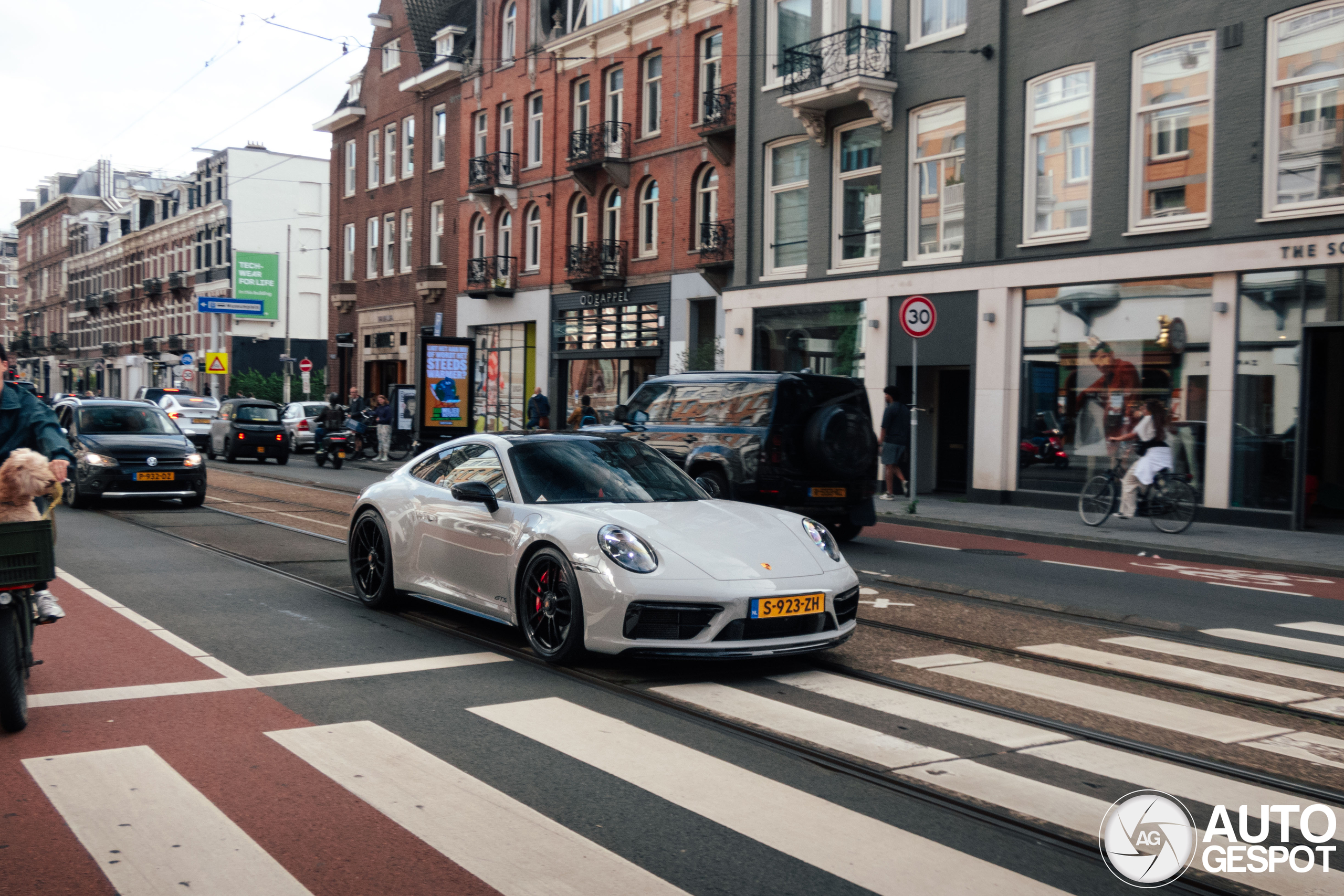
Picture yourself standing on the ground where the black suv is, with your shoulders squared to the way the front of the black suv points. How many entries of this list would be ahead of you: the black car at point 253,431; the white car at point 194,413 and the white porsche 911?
2

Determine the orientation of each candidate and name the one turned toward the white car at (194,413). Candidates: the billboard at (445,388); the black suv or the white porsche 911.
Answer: the black suv

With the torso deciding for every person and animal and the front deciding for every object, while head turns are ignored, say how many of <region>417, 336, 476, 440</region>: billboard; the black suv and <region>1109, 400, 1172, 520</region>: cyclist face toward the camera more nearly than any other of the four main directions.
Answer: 1

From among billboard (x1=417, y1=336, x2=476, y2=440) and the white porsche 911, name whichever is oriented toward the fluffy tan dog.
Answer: the billboard

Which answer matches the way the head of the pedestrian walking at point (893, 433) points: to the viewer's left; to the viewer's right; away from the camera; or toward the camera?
to the viewer's left

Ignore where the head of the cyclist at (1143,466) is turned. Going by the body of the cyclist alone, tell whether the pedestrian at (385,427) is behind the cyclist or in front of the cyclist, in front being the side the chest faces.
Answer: in front

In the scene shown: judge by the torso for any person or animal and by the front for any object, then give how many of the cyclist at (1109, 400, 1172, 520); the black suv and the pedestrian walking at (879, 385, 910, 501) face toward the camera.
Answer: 0

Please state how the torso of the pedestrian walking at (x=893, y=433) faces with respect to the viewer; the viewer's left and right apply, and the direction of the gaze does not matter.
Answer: facing to the left of the viewer

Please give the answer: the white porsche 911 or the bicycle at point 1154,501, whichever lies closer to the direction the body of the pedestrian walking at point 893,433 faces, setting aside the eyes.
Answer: the white porsche 911

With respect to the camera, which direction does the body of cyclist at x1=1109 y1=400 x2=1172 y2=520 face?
to the viewer's left

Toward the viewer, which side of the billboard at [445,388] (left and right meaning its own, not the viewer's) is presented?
front

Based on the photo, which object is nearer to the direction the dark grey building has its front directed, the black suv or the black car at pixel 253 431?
the black suv

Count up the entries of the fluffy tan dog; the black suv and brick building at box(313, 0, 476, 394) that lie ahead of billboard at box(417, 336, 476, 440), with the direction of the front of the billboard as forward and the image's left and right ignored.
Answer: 2

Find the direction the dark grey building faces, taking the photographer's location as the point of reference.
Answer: facing the viewer and to the left of the viewer

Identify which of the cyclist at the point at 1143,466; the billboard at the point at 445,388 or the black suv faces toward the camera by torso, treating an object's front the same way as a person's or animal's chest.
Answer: the billboard
